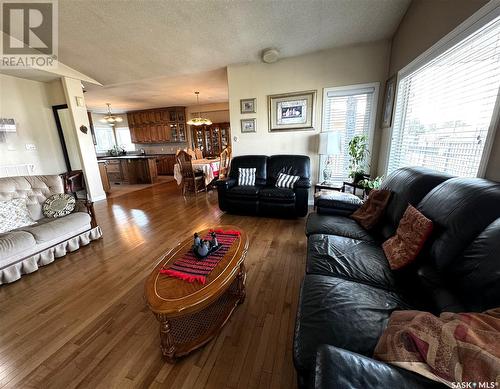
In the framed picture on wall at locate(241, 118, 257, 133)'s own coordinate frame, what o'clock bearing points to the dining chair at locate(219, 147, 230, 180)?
The dining chair is roughly at 5 o'clock from the framed picture on wall.

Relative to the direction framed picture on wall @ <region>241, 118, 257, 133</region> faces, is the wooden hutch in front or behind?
behind

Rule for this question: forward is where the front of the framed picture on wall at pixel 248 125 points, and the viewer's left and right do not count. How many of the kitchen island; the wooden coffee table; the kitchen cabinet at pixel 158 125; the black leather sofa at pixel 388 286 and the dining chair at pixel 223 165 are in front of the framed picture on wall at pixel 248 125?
2

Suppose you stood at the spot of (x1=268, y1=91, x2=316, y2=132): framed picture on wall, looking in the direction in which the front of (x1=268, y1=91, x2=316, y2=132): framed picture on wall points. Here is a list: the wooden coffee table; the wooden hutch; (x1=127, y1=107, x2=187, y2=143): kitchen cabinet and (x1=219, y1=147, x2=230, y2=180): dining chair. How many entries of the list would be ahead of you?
1

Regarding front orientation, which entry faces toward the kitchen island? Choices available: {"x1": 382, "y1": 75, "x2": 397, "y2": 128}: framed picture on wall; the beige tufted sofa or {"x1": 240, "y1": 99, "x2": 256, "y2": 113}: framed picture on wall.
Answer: {"x1": 382, "y1": 75, "x2": 397, "y2": 128}: framed picture on wall

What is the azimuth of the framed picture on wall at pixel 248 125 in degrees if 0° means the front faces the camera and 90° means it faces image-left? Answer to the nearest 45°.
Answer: approximately 0°

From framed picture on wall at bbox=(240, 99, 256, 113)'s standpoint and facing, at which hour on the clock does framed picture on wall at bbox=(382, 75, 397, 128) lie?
framed picture on wall at bbox=(382, 75, 397, 128) is roughly at 10 o'clock from framed picture on wall at bbox=(240, 99, 256, 113).

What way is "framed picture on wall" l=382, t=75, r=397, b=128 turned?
to the viewer's left

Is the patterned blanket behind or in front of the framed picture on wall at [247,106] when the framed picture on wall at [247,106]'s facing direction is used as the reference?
in front

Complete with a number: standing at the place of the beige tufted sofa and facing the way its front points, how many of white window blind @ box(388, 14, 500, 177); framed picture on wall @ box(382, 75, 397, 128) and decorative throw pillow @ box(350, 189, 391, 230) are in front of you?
3

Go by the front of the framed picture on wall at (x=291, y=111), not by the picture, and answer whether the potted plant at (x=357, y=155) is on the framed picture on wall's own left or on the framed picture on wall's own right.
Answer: on the framed picture on wall's own left

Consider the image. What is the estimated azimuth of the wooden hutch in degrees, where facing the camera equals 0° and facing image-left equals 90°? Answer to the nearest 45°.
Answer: approximately 0°

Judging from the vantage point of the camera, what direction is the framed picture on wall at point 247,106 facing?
facing the viewer
